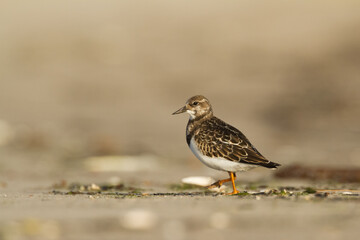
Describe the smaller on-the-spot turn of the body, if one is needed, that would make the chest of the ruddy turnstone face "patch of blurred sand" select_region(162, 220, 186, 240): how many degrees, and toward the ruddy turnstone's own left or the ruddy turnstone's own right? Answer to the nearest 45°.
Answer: approximately 90° to the ruddy turnstone's own left

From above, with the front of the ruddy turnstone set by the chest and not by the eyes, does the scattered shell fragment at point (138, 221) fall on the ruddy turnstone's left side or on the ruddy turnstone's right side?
on the ruddy turnstone's left side

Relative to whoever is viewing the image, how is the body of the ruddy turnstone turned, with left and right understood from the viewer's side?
facing to the left of the viewer
